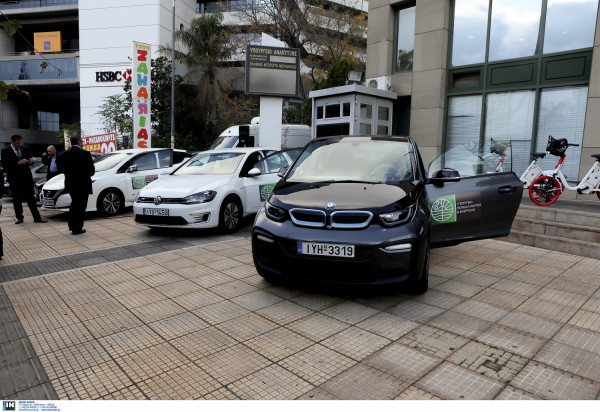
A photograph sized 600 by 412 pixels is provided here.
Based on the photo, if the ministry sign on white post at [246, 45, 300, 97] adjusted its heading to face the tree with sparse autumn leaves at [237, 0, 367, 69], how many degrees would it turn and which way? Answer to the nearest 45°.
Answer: approximately 180°

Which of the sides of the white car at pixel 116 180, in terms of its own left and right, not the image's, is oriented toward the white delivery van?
back

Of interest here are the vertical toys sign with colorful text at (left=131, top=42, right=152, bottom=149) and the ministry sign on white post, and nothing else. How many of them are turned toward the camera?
2

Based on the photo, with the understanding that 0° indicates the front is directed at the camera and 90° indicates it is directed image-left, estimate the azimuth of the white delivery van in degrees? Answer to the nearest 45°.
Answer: approximately 45°

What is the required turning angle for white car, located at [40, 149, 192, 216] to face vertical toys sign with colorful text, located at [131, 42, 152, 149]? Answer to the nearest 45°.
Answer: approximately 135° to its right

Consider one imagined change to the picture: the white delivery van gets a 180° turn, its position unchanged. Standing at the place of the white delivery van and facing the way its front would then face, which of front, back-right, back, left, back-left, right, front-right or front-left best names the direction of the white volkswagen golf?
back-right

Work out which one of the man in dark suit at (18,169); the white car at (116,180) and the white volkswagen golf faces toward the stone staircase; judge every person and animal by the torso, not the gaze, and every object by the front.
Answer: the man in dark suit

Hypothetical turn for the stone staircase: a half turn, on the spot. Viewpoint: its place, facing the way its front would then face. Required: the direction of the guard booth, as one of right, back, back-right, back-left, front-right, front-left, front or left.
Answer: left

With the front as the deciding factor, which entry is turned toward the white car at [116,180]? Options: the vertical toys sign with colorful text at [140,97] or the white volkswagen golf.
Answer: the vertical toys sign with colorful text

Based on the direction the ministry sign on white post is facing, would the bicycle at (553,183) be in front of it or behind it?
in front

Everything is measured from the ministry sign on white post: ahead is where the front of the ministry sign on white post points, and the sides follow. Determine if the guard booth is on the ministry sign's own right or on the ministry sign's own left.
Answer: on the ministry sign's own left

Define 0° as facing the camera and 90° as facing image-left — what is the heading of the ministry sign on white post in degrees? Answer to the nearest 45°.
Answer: approximately 0°

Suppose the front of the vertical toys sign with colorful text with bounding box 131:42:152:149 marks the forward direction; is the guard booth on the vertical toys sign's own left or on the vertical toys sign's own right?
on the vertical toys sign's own left
